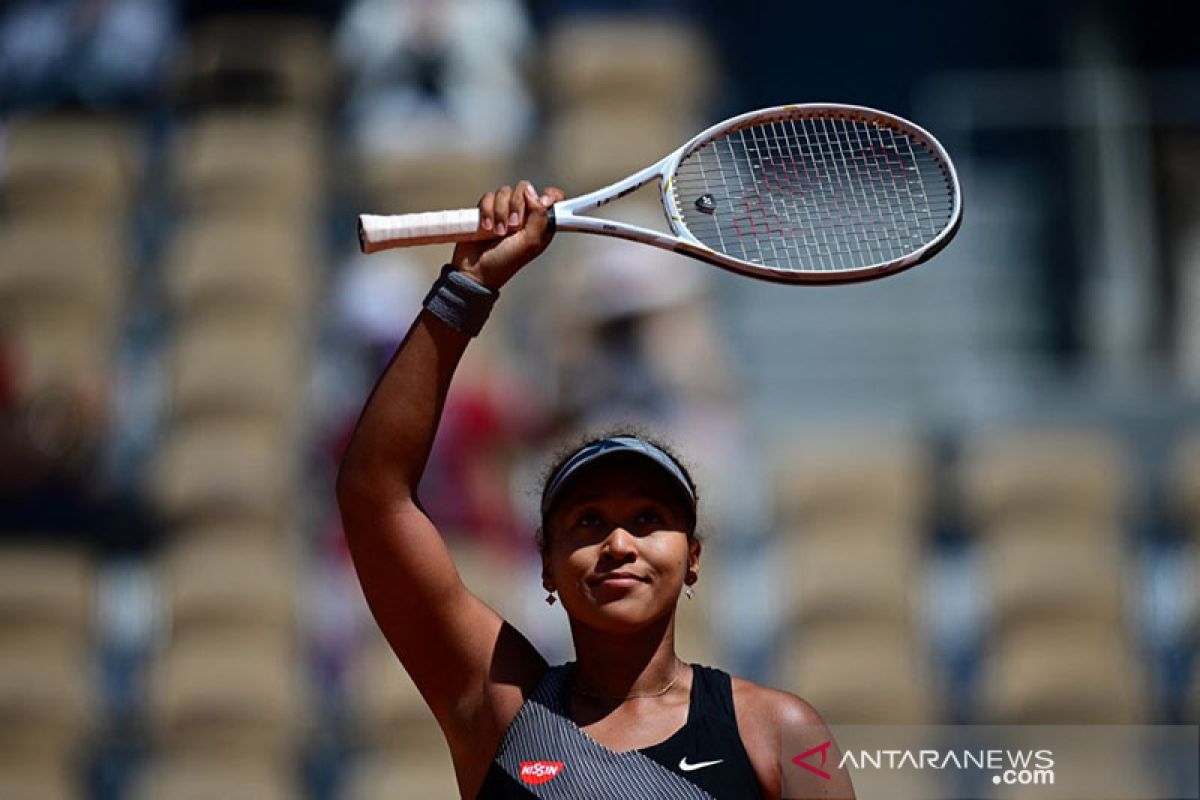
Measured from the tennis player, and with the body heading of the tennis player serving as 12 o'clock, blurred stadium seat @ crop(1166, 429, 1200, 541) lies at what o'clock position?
The blurred stadium seat is roughly at 7 o'clock from the tennis player.

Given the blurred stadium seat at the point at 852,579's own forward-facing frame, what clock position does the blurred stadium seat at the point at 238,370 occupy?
the blurred stadium seat at the point at 238,370 is roughly at 3 o'clock from the blurred stadium seat at the point at 852,579.

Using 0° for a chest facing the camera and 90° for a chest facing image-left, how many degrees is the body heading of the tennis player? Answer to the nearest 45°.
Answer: approximately 0°

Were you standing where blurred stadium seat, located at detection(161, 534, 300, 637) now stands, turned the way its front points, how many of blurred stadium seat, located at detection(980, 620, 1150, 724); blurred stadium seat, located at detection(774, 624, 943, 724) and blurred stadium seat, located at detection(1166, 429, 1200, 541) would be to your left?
3

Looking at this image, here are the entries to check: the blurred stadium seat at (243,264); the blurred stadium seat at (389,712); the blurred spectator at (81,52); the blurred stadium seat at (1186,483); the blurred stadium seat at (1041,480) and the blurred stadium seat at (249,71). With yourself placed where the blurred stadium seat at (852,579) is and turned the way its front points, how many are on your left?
2

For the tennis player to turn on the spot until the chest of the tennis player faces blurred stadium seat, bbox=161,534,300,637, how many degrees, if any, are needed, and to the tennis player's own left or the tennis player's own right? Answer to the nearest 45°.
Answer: approximately 180°

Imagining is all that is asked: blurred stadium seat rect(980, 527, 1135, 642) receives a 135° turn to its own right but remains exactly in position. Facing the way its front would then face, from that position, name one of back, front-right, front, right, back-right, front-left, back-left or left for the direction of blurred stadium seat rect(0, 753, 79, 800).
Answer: front-left

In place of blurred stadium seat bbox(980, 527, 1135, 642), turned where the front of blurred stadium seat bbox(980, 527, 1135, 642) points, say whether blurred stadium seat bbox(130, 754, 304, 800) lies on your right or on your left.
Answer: on your right
